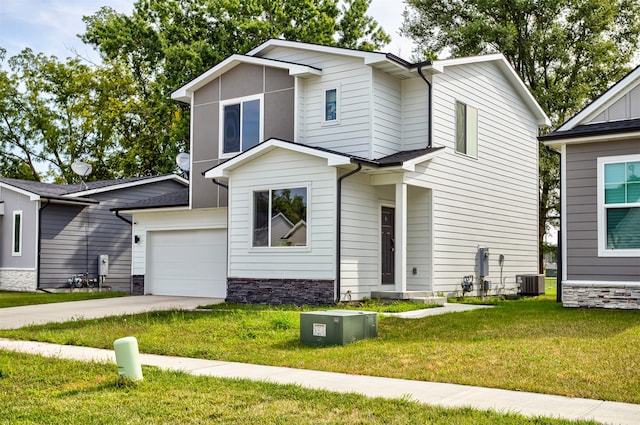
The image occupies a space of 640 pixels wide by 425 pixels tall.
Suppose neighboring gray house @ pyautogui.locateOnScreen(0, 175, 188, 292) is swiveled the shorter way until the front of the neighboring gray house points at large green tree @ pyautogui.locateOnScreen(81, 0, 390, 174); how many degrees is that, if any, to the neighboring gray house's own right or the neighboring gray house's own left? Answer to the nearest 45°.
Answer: approximately 180°

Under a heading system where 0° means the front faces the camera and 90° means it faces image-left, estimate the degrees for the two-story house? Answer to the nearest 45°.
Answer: approximately 45°

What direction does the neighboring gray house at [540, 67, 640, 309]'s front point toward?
toward the camera

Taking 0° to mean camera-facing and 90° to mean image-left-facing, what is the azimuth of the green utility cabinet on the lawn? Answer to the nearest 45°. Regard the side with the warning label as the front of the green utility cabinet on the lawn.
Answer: approximately 45°

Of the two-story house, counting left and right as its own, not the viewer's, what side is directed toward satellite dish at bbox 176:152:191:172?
right

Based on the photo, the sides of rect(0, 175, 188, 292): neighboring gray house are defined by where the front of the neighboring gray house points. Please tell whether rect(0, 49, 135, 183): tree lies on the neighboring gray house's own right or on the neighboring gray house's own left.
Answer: on the neighboring gray house's own right

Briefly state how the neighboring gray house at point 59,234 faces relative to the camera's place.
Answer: facing the viewer and to the left of the viewer

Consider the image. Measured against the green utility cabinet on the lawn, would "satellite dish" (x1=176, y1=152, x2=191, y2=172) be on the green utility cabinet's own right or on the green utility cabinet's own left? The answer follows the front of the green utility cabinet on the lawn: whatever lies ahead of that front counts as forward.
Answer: on the green utility cabinet's own right
